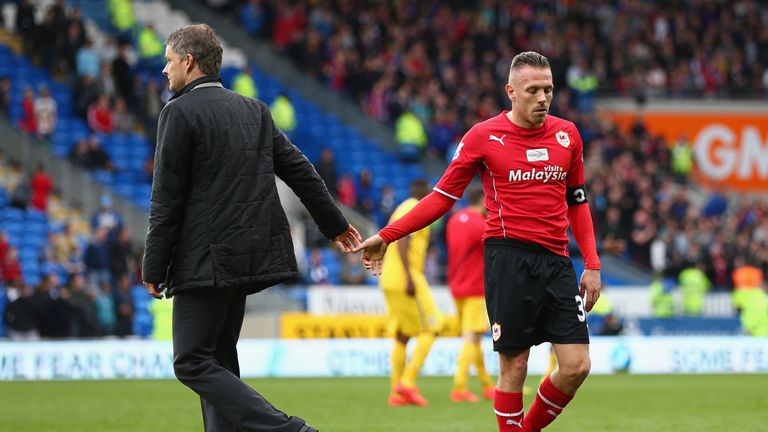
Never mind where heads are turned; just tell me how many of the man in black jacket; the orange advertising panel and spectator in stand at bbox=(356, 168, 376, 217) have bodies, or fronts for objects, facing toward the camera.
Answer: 2

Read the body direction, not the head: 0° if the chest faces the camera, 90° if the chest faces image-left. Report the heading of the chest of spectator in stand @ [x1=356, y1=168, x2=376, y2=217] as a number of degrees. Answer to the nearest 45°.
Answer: approximately 0°

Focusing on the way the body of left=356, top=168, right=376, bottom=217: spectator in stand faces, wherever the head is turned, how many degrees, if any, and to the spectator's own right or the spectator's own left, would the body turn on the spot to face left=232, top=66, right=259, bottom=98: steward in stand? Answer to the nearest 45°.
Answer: approximately 90° to the spectator's own right

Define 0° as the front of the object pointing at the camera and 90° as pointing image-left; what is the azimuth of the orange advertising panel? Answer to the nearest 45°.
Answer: approximately 0°
